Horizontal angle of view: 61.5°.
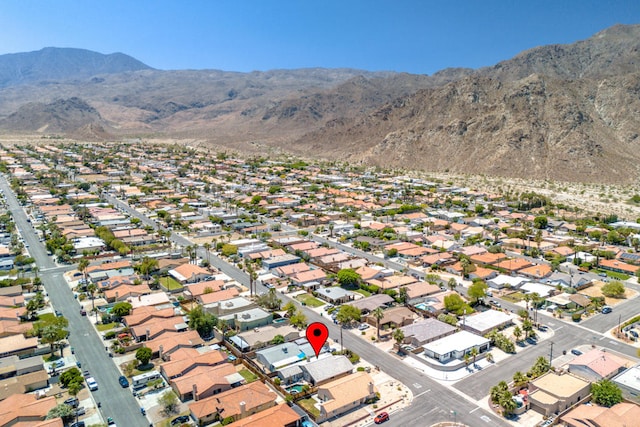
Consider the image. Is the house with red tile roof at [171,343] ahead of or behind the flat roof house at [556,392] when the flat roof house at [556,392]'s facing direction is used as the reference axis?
ahead

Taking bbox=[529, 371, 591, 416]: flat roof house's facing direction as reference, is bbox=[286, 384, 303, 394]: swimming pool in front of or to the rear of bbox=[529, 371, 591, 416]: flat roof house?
in front

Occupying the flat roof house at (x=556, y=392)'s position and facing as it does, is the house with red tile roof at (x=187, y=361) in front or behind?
in front
